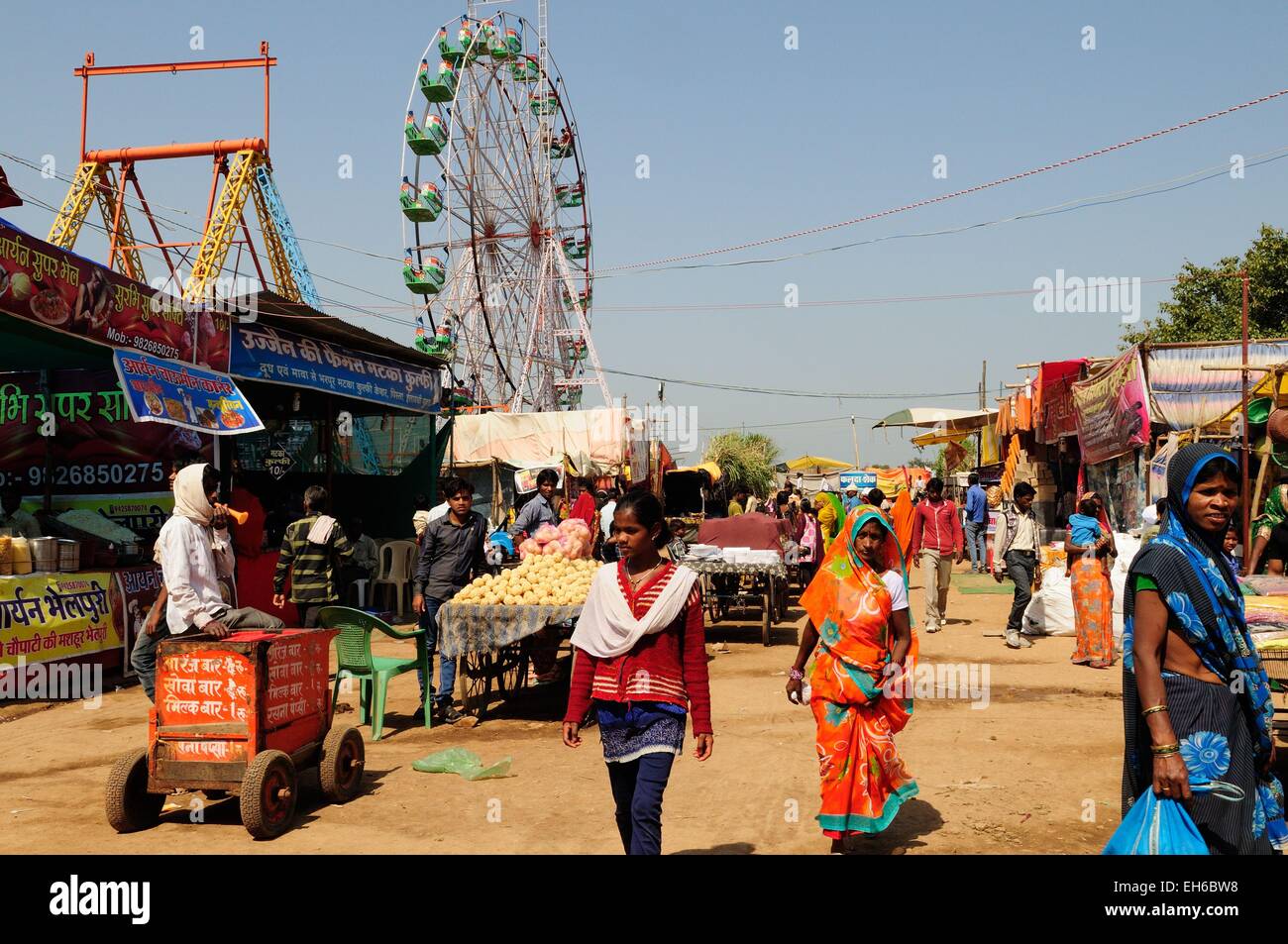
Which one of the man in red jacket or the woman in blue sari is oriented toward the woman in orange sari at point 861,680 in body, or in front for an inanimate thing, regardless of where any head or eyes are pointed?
the man in red jacket

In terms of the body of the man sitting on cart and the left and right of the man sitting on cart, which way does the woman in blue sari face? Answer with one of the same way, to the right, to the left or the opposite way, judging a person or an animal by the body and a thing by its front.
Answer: to the right

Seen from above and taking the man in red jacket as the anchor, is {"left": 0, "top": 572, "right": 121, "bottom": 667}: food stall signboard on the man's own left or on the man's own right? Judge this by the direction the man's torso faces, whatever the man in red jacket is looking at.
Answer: on the man's own right

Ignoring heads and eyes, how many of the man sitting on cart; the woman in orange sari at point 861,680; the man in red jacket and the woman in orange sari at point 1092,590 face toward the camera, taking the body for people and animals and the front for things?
3

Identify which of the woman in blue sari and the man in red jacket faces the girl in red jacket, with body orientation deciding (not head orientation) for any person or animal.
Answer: the man in red jacket

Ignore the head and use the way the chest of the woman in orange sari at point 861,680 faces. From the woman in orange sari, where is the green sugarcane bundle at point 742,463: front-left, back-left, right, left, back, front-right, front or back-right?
back

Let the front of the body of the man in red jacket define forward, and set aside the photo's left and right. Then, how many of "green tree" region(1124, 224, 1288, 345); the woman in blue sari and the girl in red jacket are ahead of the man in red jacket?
2

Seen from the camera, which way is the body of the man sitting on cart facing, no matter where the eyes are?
to the viewer's right
